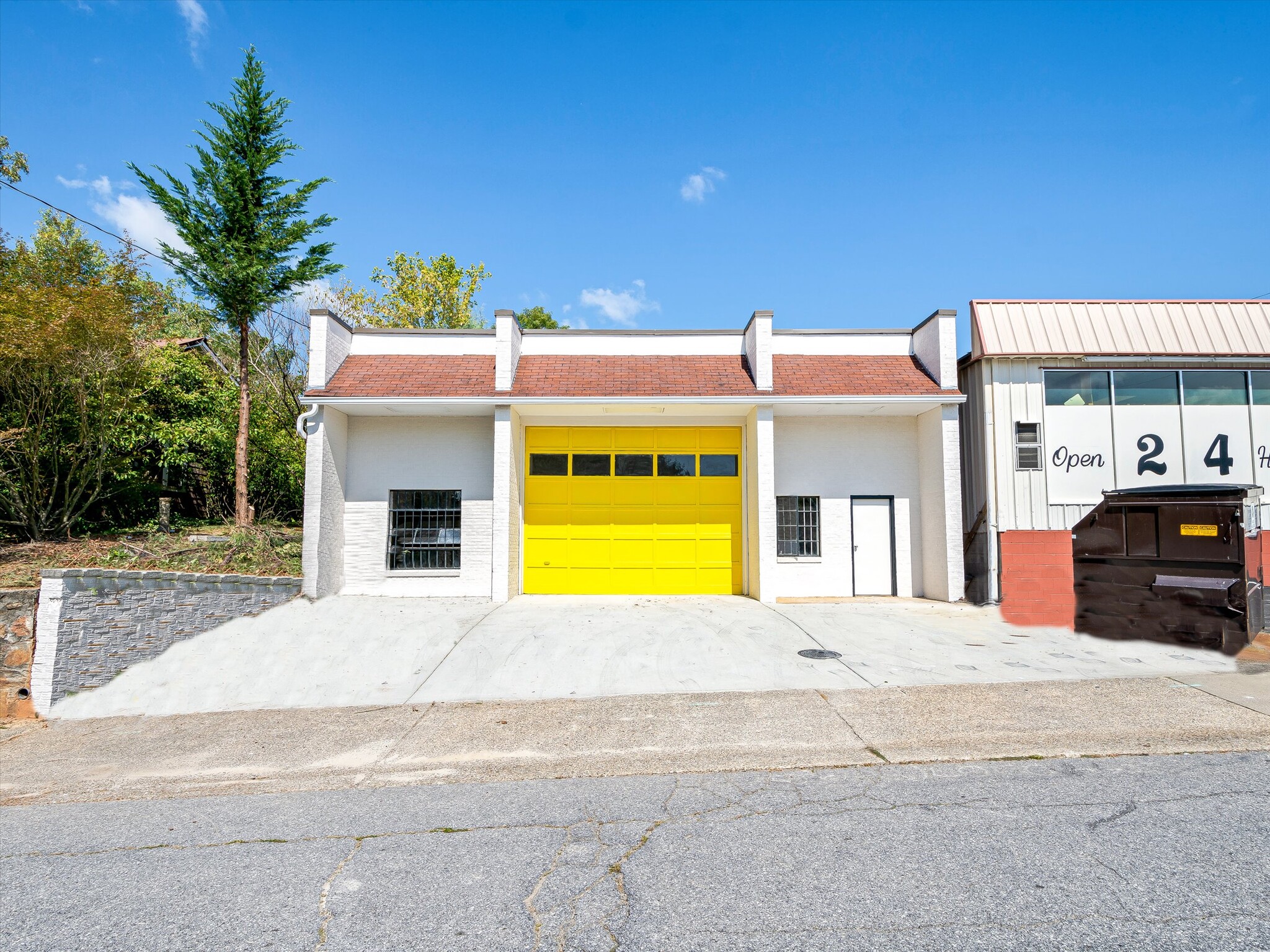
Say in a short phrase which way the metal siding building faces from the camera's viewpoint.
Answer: facing the viewer

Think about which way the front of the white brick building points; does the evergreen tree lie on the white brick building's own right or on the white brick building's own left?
on the white brick building's own right

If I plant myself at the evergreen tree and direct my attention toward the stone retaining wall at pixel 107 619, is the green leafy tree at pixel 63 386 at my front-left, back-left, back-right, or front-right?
front-right

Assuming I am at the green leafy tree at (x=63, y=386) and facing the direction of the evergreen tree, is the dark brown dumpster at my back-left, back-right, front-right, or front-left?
front-right

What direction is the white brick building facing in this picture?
toward the camera

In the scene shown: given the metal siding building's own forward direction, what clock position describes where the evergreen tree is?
The evergreen tree is roughly at 2 o'clock from the metal siding building.

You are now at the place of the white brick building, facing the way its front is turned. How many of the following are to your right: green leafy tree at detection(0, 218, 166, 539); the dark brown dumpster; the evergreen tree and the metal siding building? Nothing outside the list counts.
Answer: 2

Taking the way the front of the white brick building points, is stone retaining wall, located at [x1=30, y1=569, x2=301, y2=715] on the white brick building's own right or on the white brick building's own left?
on the white brick building's own right

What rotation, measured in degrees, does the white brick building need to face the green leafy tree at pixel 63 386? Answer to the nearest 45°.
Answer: approximately 90° to its right

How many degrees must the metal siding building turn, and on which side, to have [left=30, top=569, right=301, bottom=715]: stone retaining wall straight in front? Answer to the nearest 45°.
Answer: approximately 45° to its right

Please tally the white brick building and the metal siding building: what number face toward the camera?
2

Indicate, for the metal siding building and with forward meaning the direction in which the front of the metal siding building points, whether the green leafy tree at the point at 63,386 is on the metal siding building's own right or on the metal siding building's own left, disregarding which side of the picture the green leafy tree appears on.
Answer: on the metal siding building's own right
